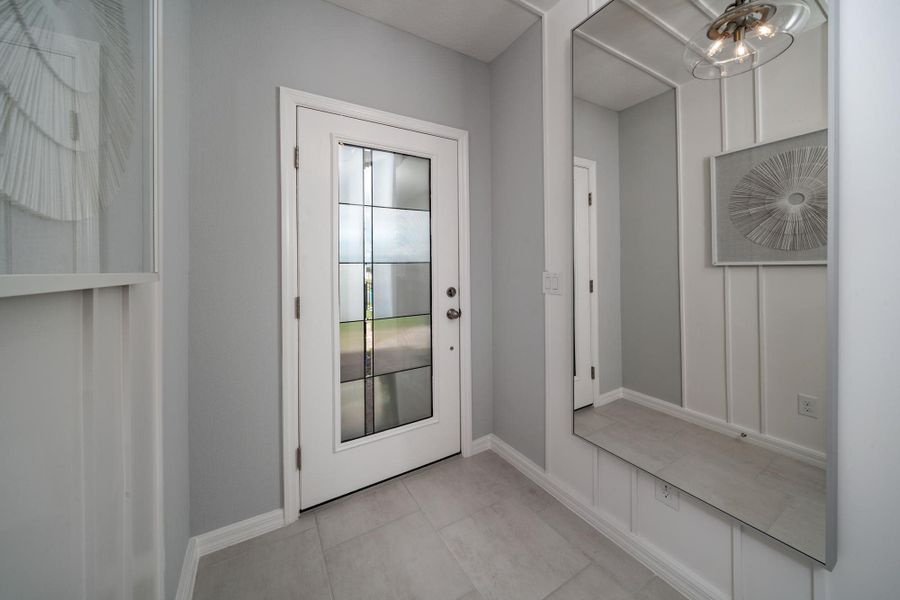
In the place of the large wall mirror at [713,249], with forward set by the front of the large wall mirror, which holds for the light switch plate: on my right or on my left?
on my right

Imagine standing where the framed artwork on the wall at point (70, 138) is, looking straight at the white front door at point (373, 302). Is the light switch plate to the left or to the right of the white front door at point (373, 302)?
right

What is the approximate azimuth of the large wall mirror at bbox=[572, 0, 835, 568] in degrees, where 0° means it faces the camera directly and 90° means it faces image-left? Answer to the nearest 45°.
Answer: approximately 45°

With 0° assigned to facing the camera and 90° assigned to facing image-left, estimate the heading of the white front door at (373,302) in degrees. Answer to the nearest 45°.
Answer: approximately 315°

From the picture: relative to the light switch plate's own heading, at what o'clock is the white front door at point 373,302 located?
The white front door is roughly at 1 o'clock from the light switch plate.

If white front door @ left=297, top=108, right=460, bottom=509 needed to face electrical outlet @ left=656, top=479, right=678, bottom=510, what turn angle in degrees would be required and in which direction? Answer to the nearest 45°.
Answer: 0° — it already faces it
